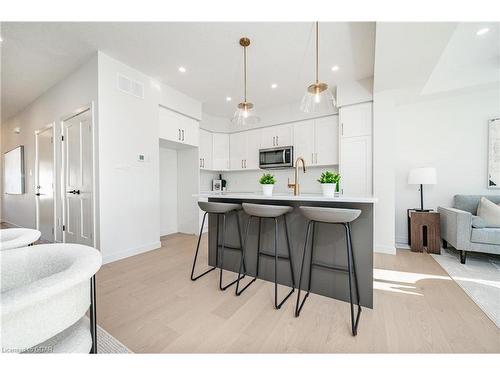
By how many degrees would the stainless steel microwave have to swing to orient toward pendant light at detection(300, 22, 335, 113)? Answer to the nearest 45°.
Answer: approximately 45° to its left

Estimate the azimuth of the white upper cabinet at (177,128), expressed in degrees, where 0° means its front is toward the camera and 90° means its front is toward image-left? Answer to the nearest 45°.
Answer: approximately 315°

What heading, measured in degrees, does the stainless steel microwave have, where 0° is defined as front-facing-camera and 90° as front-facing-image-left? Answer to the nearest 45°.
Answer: approximately 45°

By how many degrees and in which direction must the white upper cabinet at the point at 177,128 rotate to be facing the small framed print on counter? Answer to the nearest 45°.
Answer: approximately 90° to its left

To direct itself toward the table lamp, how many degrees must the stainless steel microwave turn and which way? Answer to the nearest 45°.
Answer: approximately 135° to its left

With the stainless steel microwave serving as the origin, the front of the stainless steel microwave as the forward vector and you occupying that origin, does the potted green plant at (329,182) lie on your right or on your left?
on your left

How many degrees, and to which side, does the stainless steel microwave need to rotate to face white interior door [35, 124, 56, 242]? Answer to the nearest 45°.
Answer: approximately 45° to its right

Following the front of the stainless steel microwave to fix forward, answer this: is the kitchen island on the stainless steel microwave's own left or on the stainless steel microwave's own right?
on the stainless steel microwave's own left

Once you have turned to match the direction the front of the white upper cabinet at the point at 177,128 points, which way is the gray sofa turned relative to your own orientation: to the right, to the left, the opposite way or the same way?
to the right

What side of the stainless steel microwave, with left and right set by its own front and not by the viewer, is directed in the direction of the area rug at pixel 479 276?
left
